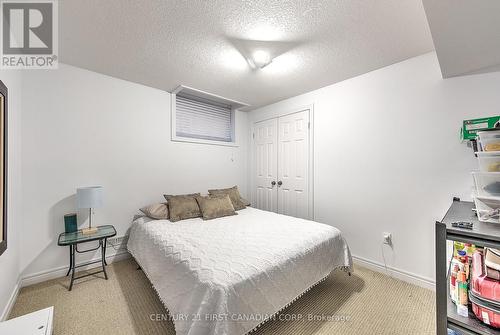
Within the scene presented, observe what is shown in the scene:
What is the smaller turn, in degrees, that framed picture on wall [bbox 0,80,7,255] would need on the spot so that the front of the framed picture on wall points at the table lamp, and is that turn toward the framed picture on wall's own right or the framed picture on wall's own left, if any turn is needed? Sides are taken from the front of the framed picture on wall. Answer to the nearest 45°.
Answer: approximately 45° to the framed picture on wall's own left

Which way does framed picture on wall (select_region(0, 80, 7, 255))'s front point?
to the viewer's right

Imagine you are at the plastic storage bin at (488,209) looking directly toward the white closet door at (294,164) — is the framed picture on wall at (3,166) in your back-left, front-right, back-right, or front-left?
front-left

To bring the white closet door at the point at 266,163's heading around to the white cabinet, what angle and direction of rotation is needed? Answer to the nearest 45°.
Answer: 0° — it already faces it

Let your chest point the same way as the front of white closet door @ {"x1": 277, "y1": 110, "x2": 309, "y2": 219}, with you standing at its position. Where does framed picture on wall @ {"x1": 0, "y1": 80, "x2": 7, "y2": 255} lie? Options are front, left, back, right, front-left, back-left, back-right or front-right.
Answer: front

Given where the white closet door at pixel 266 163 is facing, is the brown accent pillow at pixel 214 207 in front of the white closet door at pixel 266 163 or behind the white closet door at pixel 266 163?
in front

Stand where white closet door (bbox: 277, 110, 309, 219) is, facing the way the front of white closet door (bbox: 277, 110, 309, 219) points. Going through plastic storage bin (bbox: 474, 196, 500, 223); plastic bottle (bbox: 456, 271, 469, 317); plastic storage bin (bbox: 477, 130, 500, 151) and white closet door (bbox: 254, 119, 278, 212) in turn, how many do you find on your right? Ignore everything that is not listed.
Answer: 1

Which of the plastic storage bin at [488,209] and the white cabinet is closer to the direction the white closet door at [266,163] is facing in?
the white cabinet

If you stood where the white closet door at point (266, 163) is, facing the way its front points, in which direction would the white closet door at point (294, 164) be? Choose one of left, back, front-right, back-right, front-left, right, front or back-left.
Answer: left

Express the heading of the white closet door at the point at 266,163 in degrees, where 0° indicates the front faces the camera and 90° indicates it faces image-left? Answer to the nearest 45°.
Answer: approximately 45°

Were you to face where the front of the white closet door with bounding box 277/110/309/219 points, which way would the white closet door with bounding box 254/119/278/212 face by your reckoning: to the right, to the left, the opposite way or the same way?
the same way

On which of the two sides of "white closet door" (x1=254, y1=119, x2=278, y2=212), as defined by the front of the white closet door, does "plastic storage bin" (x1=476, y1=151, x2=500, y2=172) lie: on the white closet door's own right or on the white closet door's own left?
on the white closet door's own left

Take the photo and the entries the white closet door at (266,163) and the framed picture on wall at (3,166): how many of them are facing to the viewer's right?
1

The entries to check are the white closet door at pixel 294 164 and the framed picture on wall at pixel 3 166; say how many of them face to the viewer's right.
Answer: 1

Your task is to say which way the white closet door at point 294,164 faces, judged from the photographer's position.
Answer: facing the viewer and to the left of the viewer

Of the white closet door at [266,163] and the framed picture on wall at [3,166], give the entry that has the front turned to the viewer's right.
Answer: the framed picture on wall

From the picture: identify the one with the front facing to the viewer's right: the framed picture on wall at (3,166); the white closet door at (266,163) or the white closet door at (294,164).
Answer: the framed picture on wall

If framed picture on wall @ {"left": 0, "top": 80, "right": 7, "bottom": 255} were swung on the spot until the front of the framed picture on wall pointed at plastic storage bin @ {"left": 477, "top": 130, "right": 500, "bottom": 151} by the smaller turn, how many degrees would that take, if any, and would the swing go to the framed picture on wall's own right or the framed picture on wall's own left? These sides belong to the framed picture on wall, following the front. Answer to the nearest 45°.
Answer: approximately 45° to the framed picture on wall's own right

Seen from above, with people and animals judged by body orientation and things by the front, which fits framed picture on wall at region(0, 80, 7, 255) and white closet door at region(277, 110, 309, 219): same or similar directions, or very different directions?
very different directions
